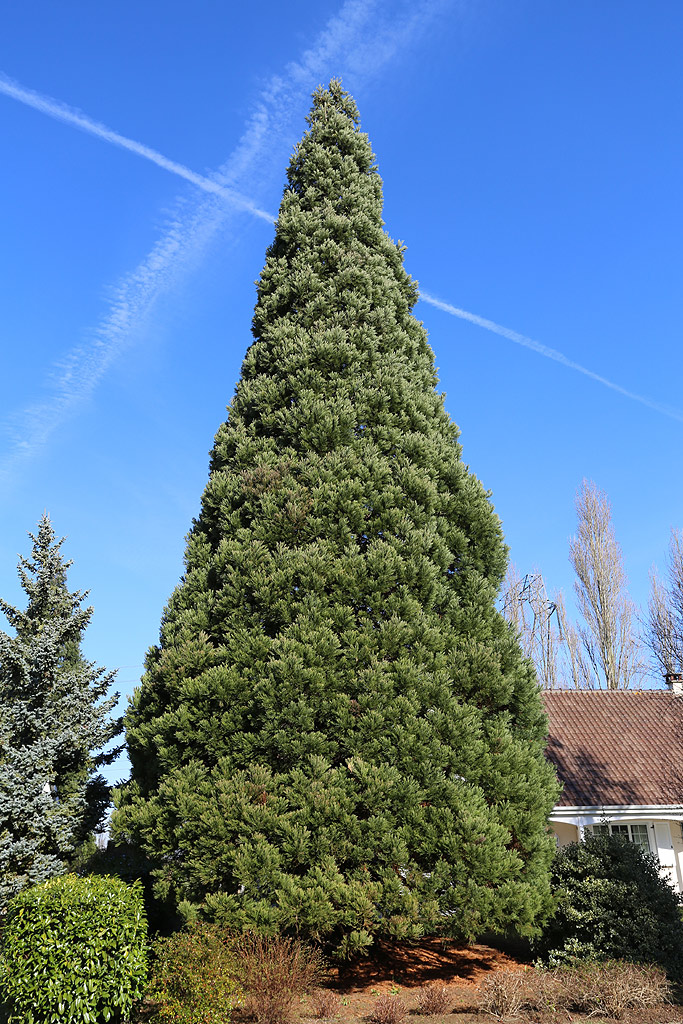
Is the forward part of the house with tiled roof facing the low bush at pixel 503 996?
yes

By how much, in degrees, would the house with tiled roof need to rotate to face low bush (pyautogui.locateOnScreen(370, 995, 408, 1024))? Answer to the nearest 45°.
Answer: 0° — it already faces it

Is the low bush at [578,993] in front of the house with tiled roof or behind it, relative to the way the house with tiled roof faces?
in front

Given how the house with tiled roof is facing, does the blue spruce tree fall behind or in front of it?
in front

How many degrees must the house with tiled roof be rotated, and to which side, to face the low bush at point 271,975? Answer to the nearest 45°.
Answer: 0° — it already faces it

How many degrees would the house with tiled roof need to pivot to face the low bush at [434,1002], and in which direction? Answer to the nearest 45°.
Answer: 0° — it already faces it

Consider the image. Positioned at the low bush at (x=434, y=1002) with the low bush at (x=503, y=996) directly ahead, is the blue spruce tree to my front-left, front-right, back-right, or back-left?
back-left

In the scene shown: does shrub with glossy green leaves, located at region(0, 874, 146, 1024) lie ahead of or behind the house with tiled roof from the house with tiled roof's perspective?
ahead

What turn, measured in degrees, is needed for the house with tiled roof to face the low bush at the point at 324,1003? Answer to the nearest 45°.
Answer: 0° — it already faces it

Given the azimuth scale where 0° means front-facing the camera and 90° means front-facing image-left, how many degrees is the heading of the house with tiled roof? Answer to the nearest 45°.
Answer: approximately 0°

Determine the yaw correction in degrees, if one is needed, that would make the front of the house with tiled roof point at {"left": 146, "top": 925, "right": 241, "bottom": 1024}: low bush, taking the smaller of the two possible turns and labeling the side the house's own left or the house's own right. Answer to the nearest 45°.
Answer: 0° — it already faces it
